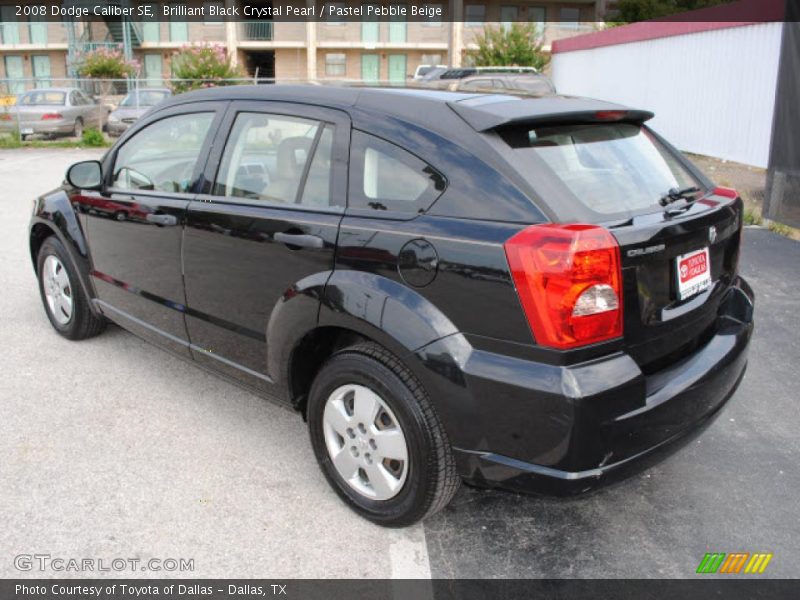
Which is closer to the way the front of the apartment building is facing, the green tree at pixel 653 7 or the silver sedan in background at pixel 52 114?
the silver sedan in background

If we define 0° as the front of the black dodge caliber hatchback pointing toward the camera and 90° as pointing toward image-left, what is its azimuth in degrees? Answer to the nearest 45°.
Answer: approximately 135°

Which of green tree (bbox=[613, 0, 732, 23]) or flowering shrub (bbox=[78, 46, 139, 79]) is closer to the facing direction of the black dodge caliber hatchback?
the flowering shrub

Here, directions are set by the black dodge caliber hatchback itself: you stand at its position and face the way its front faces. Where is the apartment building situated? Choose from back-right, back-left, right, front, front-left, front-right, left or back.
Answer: front-right

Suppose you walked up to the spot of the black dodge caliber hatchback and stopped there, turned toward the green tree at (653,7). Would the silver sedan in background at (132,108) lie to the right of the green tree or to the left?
left

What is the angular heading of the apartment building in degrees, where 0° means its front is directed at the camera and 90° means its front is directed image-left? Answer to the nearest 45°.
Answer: approximately 0°

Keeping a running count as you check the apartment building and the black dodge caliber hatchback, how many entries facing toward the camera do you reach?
1

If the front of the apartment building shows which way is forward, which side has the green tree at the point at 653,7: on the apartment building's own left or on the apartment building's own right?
on the apartment building's own left
